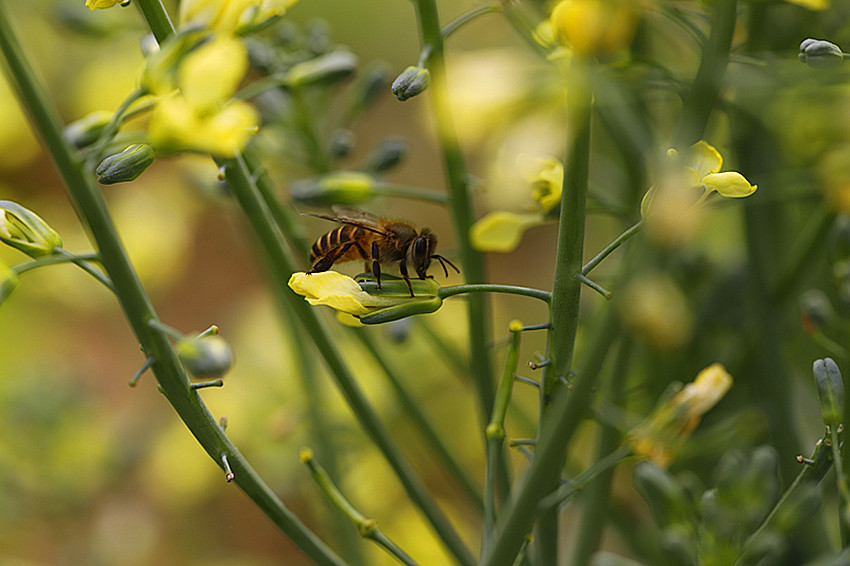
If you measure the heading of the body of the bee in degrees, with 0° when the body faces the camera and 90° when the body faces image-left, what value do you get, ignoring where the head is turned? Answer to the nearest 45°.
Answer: approximately 270°
